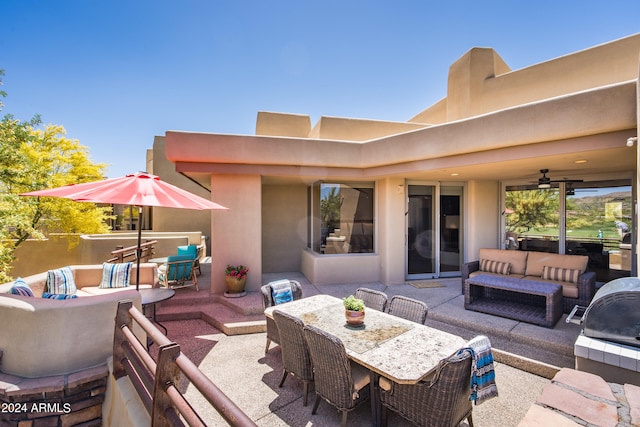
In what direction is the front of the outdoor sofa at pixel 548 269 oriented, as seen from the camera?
facing the viewer and to the left of the viewer

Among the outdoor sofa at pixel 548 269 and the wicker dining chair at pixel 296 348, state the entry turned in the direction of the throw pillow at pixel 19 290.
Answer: the outdoor sofa

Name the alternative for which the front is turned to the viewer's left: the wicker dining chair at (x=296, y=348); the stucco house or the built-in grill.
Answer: the built-in grill

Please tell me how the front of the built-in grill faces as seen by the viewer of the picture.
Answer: facing to the left of the viewer

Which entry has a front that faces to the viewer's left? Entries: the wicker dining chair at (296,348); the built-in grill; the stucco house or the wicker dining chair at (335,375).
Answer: the built-in grill

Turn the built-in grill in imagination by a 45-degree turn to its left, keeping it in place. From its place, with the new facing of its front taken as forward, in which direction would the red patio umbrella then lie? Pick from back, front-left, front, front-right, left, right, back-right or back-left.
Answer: front

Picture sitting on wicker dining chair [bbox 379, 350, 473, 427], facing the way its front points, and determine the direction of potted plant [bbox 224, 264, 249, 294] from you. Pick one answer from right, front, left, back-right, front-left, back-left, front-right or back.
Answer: front

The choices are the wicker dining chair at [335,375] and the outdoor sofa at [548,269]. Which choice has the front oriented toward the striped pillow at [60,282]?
the outdoor sofa

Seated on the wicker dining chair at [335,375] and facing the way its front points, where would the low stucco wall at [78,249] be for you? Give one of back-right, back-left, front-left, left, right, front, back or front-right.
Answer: left

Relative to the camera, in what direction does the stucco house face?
facing the viewer

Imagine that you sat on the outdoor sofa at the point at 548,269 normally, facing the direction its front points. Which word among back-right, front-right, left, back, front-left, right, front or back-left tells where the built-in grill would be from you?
front-left

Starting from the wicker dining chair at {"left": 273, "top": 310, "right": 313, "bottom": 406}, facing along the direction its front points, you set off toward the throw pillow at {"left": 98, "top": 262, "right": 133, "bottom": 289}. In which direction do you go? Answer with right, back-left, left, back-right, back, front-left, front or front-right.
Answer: left

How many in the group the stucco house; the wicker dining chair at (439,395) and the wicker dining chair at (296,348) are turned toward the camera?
1

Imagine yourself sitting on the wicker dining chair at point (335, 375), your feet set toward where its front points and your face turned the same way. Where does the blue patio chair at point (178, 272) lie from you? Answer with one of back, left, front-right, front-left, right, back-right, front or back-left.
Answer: left

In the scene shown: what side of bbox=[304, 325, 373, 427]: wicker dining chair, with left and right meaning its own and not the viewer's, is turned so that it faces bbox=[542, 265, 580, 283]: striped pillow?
front

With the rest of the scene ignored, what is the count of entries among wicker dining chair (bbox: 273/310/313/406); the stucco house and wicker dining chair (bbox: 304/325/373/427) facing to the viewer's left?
0

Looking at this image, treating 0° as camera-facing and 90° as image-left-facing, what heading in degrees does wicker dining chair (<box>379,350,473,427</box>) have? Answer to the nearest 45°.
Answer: approximately 135°

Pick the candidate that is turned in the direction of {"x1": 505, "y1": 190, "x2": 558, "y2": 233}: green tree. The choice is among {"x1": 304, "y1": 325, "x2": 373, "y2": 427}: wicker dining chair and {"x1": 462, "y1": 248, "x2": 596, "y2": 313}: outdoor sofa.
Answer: the wicker dining chair
